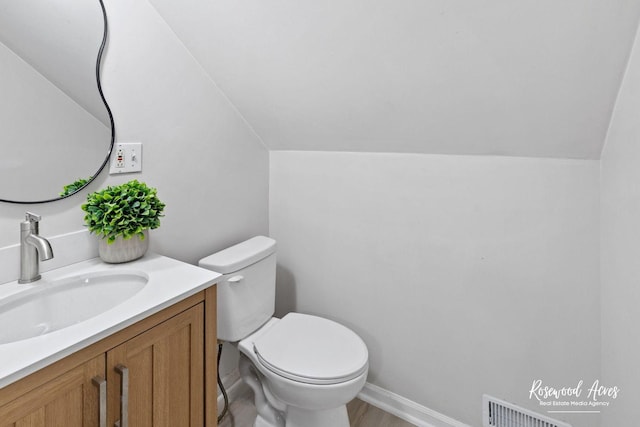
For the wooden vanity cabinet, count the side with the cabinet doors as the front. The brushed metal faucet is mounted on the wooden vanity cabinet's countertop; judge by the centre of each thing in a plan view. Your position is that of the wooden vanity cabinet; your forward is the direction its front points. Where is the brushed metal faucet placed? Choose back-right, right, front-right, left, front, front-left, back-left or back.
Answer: back

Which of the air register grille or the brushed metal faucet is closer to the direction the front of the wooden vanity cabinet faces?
the air register grille

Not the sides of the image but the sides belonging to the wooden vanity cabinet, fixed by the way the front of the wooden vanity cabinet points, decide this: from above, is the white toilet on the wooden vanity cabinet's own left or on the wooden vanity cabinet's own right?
on the wooden vanity cabinet's own left

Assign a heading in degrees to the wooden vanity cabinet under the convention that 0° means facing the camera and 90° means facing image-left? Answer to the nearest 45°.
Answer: approximately 315°

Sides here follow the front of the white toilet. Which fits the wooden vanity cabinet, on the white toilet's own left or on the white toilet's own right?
on the white toilet's own right

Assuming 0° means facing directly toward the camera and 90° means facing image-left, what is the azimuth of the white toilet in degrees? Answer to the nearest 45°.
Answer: approximately 315°
